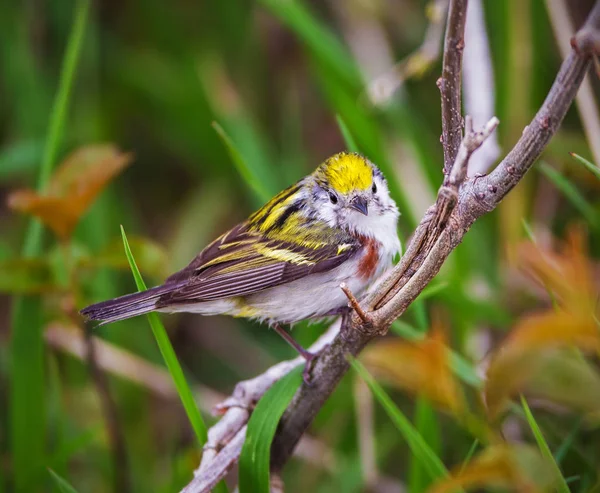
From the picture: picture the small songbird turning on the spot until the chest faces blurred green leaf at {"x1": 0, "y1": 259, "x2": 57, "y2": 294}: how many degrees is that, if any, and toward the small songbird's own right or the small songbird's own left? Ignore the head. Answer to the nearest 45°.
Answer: approximately 180°

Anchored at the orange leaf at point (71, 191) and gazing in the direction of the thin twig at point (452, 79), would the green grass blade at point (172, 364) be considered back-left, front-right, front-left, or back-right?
front-right

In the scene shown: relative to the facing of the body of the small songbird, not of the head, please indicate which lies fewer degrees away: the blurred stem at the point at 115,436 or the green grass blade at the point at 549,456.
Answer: the green grass blade

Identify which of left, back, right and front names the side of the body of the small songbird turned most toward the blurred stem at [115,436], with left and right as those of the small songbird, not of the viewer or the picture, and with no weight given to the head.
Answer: back

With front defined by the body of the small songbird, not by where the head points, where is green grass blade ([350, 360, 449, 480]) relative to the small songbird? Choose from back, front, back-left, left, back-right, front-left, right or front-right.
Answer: front

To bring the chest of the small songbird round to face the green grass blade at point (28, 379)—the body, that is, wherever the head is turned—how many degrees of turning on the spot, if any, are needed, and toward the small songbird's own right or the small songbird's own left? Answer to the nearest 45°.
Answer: approximately 180°

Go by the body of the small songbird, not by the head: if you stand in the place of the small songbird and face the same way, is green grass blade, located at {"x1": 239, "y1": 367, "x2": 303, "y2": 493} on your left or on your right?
on your right

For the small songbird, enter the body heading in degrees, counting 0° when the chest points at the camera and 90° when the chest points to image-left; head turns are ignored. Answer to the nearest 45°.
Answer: approximately 270°

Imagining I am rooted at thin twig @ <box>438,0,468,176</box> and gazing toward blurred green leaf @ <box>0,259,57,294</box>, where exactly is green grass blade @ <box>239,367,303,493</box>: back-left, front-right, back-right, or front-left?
front-left
